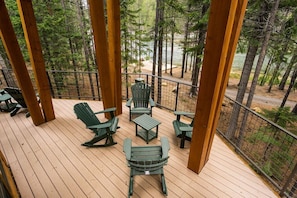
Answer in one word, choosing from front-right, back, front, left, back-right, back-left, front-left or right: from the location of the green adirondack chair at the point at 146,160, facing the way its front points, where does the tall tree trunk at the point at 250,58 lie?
front-right

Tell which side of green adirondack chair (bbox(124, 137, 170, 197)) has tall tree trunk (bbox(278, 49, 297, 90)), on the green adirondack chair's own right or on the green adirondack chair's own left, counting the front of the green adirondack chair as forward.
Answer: on the green adirondack chair's own right

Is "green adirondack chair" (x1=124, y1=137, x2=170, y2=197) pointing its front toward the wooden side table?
yes

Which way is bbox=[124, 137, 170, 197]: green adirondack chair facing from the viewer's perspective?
away from the camera
